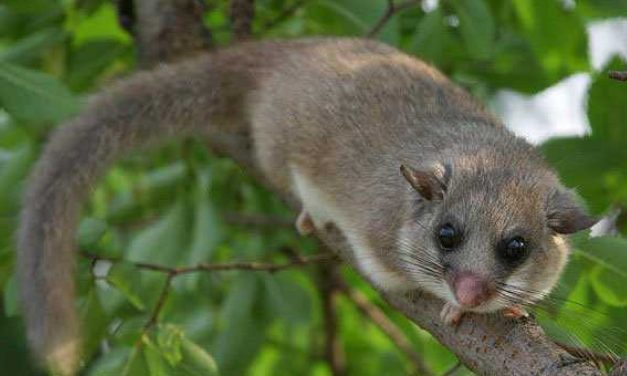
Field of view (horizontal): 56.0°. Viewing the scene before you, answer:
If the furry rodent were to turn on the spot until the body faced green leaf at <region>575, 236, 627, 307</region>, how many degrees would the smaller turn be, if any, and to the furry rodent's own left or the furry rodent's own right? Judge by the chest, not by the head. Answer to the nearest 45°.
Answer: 0° — it already faces it

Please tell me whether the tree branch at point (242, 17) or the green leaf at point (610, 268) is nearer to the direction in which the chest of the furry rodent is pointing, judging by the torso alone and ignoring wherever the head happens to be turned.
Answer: the green leaf

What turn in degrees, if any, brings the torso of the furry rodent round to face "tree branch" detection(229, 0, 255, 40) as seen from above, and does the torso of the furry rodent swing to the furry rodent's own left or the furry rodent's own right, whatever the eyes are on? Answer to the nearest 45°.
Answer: approximately 180°

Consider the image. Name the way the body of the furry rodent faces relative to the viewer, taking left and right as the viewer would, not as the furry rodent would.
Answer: facing the viewer and to the right of the viewer

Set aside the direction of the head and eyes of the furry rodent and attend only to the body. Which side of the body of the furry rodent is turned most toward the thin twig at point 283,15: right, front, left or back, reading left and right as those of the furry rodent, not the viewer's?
back

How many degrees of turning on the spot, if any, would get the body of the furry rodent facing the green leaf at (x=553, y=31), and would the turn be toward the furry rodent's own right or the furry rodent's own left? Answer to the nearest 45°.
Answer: approximately 90° to the furry rodent's own left
